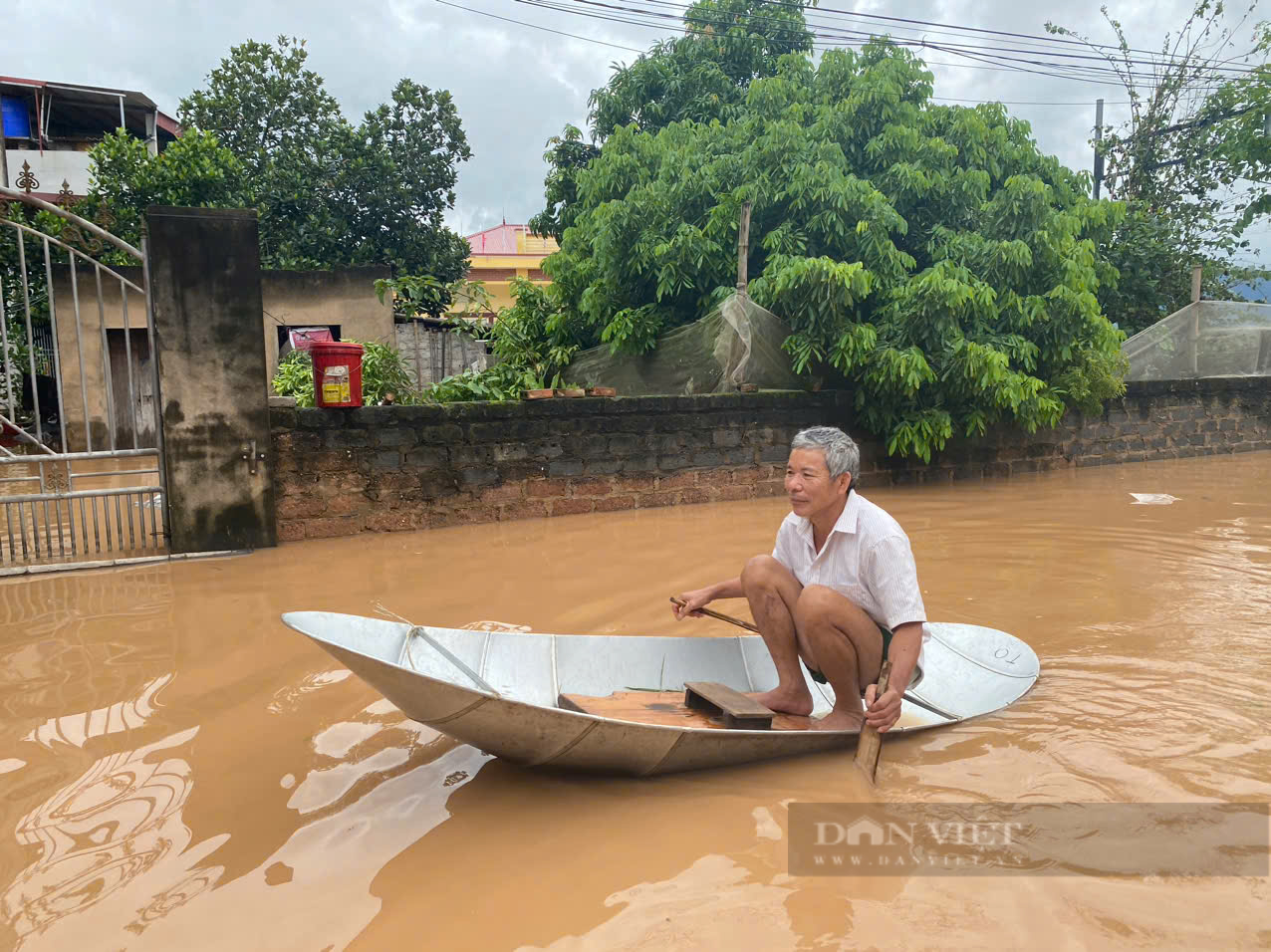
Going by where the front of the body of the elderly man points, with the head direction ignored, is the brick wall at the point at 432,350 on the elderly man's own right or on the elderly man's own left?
on the elderly man's own right

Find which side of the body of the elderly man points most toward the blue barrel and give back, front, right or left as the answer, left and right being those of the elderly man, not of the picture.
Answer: right

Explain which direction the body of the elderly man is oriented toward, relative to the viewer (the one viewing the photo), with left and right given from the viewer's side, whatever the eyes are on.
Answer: facing the viewer and to the left of the viewer

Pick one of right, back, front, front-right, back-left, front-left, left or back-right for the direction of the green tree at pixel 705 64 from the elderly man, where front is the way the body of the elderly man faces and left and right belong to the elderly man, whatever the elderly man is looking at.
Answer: back-right

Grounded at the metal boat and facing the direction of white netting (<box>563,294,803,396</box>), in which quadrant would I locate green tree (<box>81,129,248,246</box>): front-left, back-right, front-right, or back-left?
front-left

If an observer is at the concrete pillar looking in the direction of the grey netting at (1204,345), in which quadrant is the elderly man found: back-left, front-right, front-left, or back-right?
front-right

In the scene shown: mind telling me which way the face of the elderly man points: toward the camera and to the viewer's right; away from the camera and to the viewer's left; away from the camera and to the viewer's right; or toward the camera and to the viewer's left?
toward the camera and to the viewer's left

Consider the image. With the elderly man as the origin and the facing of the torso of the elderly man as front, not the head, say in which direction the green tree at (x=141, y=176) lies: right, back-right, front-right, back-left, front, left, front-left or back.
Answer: right

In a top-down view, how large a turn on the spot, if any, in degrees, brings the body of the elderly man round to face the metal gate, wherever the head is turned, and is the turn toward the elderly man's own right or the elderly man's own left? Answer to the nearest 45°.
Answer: approximately 90° to the elderly man's own right

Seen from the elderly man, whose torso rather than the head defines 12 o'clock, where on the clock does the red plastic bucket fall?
The red plastic bucket is roughly at 3 o'clock from the elderly man.
